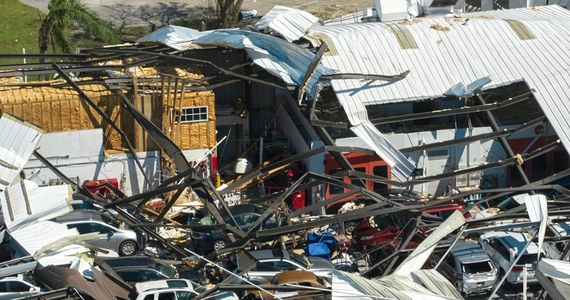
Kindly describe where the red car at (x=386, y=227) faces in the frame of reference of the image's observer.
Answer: facing the viewer and to the left of the viewer

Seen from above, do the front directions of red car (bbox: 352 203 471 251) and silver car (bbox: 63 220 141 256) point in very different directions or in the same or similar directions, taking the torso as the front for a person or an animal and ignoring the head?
very different directions

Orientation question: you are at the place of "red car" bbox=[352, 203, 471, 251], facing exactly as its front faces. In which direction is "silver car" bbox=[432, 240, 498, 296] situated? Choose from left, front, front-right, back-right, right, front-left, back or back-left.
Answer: left

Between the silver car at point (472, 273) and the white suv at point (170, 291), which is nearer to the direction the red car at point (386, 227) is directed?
the white suv

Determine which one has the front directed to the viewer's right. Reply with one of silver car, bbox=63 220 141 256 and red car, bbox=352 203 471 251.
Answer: the silver car

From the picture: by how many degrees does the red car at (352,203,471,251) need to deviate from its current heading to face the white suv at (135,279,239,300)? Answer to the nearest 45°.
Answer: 0° — it already faces it

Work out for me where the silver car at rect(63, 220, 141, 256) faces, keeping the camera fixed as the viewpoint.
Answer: facing to the right of the viewer
